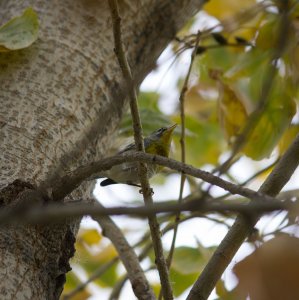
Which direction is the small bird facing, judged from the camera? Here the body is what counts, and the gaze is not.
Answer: to the viewer's right

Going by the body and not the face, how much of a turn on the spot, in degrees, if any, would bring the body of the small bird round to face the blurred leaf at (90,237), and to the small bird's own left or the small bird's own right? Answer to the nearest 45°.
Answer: approximately 135° to the small bird's own left
